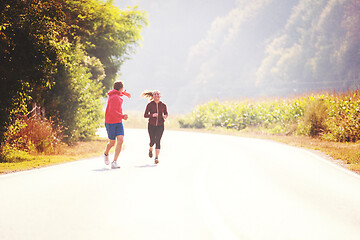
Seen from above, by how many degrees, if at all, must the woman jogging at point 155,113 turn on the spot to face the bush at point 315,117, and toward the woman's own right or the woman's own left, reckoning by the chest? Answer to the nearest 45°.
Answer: approximately 135° to the woman's own left

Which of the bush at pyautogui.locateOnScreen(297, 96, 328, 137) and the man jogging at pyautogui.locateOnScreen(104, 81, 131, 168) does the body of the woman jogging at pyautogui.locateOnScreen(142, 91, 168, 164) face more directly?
the man jogging

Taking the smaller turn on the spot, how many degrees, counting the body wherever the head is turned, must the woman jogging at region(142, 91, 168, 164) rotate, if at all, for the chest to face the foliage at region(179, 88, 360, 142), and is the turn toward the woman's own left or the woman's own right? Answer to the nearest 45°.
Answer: approximately 135° to the woman's own left

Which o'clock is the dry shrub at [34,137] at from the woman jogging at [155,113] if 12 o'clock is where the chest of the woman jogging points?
The dry shrub is roughly at 4 o'clock from the woman jogging.

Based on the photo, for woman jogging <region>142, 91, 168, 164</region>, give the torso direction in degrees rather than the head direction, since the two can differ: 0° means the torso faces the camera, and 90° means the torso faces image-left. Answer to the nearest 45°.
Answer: approximately 0°
